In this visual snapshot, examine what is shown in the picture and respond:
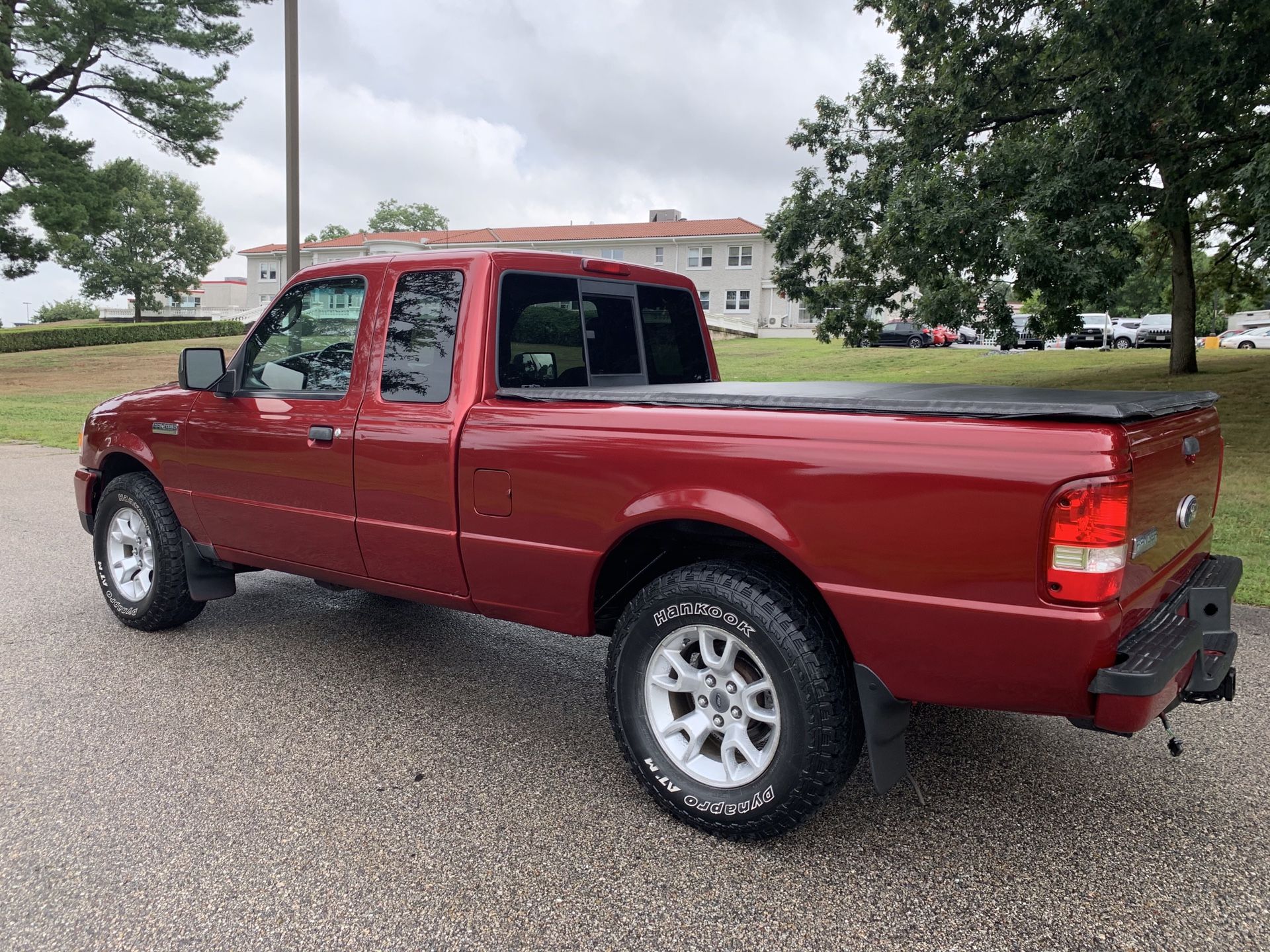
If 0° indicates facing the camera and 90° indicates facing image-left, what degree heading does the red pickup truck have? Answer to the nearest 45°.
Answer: approximately 135°

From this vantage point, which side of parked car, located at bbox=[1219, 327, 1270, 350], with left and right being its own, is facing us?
left

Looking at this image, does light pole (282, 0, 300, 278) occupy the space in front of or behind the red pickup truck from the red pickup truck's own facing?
in front

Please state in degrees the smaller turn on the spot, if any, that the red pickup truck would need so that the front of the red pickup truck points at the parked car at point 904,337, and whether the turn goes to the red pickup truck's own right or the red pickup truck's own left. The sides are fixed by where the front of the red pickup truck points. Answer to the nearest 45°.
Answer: approximately 45° to the red pickup truck's own right

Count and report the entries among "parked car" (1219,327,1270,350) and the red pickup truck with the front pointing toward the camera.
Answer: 0

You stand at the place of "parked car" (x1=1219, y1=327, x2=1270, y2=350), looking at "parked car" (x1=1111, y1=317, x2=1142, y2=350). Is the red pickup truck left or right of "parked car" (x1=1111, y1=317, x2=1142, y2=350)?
left

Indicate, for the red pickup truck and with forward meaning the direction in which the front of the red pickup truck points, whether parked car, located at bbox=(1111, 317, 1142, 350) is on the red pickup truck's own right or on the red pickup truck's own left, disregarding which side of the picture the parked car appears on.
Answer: on the red pickup truck's own right

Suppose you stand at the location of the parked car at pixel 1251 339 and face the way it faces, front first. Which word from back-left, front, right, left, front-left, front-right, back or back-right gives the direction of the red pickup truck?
left
